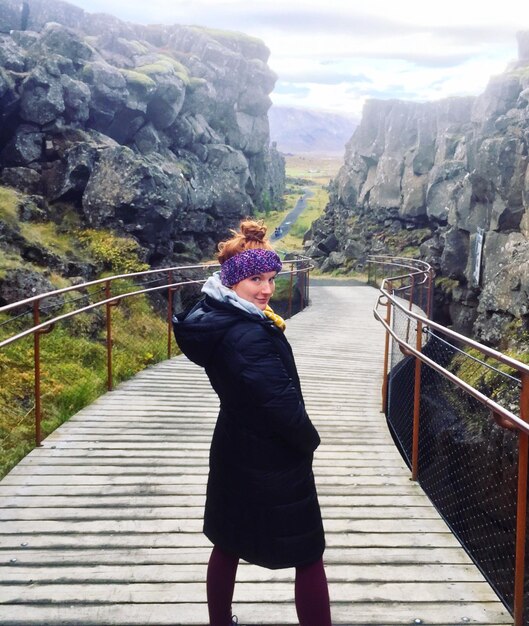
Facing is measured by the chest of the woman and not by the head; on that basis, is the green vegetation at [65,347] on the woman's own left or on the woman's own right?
on the woman's own left

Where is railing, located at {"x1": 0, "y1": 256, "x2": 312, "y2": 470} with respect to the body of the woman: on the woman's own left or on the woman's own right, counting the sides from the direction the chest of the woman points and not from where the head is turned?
on the woman's own left
